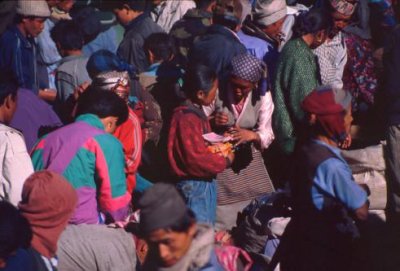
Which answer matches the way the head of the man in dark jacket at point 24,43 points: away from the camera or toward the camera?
toward the camera

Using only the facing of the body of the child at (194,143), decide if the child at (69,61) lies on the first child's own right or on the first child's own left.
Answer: on the first child's own left

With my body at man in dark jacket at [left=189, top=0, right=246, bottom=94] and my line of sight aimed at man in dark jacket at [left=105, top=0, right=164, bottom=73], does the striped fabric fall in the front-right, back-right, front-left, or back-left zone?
back-left

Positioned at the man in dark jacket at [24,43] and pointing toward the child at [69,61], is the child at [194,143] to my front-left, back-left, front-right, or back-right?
front-right

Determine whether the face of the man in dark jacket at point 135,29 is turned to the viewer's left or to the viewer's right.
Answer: to the viewer's left

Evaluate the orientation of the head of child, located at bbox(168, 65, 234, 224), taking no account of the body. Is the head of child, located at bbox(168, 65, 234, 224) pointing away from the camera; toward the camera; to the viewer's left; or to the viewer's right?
to the viewer's right

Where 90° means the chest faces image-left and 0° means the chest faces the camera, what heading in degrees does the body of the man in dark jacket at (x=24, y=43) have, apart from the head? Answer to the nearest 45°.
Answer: approximately 270°

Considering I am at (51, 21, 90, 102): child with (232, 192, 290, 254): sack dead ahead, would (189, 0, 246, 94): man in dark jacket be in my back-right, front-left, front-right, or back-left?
front-left

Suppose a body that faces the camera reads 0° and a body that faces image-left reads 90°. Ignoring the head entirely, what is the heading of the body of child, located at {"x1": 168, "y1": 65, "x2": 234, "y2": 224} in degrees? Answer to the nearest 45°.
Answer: approximately 270°

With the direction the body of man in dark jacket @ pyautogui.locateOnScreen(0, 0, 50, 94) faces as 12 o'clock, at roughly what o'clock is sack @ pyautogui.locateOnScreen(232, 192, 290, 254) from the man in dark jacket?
The sack is roughly at 2 o'clock from the man in dark jacket.

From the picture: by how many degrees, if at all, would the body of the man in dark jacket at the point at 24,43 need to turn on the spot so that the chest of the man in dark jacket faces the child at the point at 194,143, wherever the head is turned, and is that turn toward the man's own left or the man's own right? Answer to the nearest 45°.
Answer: approximately 45° to the man's own right

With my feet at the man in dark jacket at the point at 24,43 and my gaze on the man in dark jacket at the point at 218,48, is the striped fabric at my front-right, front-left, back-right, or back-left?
front-right
